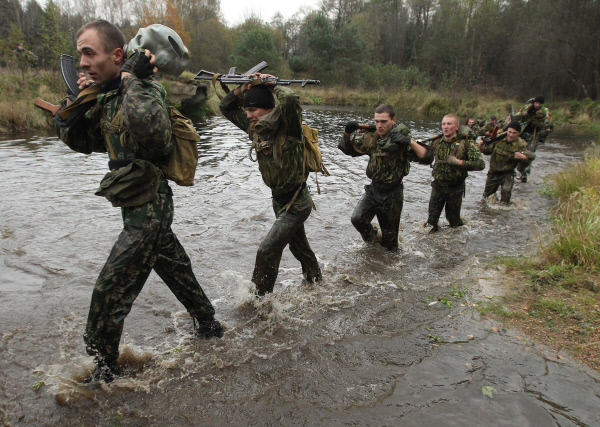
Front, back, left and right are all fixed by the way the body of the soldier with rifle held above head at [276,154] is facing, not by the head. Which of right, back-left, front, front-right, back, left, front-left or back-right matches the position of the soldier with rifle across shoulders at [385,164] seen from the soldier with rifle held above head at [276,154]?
back

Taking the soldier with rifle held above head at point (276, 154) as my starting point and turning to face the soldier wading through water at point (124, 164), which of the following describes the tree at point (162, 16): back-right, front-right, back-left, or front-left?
back-right

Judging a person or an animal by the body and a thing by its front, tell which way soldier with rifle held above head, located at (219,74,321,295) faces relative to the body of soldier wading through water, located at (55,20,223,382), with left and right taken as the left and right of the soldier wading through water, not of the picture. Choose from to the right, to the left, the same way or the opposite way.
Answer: the same way

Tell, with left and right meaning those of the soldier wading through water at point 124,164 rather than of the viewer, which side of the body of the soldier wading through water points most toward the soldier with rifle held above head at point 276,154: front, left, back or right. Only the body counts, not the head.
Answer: back

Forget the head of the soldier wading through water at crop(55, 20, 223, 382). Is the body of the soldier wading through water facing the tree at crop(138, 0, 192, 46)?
no

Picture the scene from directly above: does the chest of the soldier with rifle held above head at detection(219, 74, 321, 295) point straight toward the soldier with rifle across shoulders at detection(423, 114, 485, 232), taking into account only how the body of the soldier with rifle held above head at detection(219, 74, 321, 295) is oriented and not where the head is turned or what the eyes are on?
no

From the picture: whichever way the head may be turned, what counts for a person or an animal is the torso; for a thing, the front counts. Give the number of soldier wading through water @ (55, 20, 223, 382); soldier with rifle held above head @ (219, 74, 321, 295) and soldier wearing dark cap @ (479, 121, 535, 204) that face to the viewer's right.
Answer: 0

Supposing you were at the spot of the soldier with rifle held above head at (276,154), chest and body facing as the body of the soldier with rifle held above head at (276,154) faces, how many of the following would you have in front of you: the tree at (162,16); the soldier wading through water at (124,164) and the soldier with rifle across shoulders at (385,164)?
1

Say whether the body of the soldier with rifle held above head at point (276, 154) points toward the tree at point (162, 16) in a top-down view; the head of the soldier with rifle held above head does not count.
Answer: no

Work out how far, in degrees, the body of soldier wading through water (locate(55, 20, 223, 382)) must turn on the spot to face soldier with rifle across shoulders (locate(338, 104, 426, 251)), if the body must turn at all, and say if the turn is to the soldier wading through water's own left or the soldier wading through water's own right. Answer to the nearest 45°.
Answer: approximately 180°

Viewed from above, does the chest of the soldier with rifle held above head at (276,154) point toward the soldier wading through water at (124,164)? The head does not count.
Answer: yes

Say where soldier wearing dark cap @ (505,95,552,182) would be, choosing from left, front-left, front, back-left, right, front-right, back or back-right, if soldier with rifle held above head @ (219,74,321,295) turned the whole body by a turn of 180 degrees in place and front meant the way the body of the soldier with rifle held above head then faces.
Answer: front

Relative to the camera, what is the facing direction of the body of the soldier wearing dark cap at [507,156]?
toward the camera

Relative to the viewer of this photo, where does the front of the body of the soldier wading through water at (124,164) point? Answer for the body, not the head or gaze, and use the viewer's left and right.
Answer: facing the viewer and to the left of the viewer

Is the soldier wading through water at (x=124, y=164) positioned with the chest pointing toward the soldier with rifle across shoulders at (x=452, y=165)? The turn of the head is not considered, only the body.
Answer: no

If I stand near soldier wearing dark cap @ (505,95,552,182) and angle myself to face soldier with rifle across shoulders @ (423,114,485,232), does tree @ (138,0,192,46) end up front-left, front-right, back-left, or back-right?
back-right

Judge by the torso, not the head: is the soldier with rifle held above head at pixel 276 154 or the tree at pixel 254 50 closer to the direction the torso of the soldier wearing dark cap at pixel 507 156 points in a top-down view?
the soldier with rifle held above head
